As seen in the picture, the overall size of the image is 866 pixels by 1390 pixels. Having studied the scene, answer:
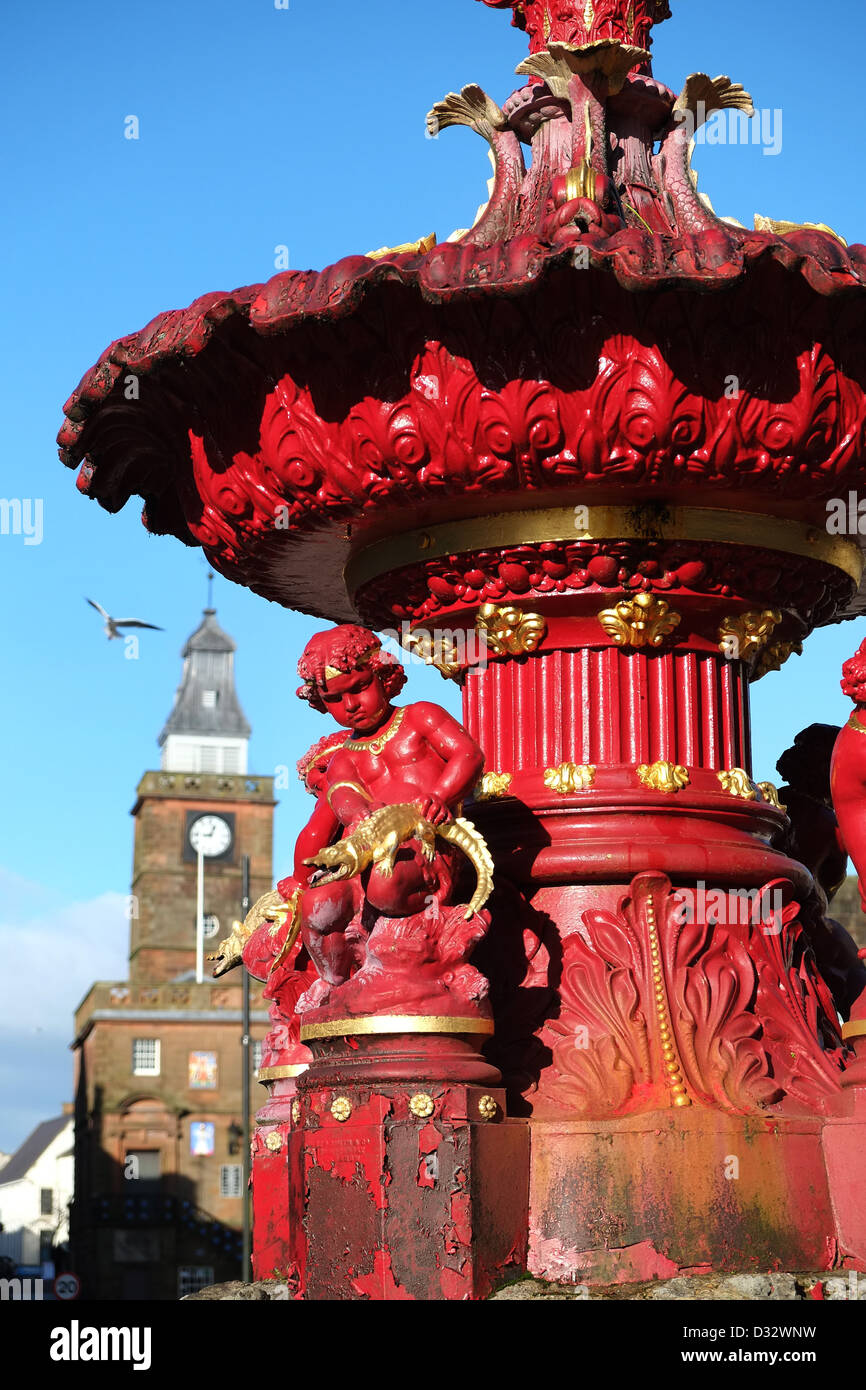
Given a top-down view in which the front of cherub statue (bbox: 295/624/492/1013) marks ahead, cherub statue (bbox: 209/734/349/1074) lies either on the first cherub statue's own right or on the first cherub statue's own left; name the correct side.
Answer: on the first cherub statue's own right

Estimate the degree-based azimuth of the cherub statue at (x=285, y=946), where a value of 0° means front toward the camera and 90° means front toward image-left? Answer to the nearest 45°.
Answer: approximately 90°

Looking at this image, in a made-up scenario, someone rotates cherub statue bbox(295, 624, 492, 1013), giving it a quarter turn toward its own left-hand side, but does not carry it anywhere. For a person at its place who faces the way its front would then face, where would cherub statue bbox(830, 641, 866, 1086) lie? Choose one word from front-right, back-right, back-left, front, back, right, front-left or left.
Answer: front-left

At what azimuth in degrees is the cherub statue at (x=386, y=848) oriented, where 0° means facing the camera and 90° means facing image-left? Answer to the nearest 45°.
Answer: approximately 45°

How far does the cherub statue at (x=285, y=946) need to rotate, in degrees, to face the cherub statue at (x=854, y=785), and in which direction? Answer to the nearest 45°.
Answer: approximately 135° to its left
